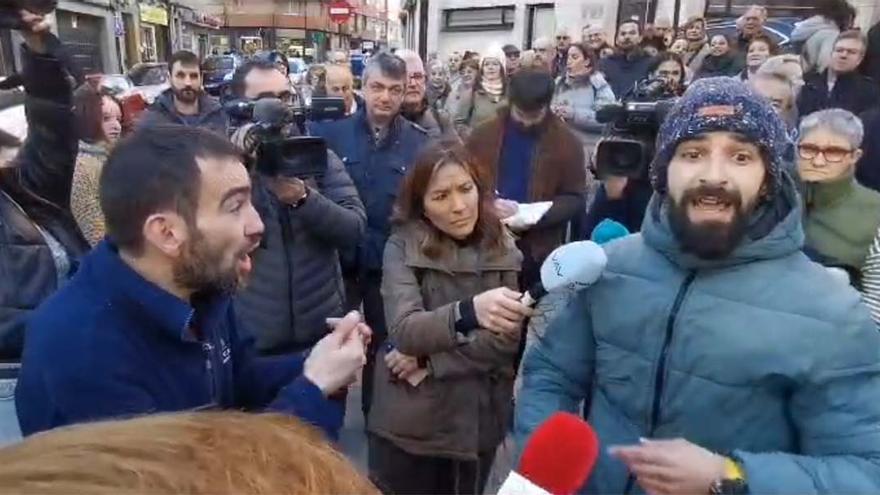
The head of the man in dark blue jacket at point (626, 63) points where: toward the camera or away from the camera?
toward the camera

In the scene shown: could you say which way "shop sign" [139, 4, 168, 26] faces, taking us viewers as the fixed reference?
facing the viewer and to the right of the viewer

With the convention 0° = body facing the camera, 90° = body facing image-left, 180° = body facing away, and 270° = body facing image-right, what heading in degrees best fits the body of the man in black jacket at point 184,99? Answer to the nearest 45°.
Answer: approximately 0°

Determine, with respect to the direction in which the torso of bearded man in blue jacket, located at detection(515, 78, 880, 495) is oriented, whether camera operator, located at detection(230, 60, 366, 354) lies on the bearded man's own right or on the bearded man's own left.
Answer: on the bearded man's own right

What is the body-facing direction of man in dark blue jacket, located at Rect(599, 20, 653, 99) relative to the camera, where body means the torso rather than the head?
toward the camera

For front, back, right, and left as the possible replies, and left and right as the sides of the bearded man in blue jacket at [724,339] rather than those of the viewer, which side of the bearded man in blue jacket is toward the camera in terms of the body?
front

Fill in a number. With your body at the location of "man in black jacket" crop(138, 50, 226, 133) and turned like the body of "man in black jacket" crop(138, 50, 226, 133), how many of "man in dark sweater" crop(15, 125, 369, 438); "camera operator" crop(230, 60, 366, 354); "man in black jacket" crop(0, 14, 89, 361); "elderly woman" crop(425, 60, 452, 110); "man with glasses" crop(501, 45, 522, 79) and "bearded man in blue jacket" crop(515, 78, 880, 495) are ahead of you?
4

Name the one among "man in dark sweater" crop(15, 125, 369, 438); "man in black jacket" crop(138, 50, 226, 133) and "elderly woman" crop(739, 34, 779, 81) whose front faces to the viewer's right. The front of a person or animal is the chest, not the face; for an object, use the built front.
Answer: the man in dark sweater

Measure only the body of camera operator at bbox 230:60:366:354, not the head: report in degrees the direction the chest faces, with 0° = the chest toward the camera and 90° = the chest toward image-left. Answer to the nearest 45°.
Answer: approximately 0°

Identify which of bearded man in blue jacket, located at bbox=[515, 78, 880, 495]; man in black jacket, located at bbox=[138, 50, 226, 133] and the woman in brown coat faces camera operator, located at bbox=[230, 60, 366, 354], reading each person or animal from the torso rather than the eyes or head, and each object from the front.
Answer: the man in black jacket

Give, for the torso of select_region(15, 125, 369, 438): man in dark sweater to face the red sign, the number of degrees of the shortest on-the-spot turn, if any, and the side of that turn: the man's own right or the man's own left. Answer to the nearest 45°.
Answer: approximately 90° to the man's own left

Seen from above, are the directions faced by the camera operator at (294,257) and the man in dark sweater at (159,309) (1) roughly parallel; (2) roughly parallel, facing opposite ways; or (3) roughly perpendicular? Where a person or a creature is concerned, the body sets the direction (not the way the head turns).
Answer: roughly perpendicular

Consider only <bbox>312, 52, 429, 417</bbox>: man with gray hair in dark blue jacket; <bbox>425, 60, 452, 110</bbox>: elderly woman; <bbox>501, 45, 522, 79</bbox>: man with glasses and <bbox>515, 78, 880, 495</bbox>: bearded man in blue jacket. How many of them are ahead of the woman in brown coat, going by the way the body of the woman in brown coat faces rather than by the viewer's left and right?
1

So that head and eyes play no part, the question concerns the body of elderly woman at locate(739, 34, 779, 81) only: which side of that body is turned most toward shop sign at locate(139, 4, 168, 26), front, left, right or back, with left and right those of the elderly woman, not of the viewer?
right

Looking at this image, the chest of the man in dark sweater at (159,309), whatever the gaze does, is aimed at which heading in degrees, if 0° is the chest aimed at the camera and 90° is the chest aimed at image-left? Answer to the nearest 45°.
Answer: approximately 270°

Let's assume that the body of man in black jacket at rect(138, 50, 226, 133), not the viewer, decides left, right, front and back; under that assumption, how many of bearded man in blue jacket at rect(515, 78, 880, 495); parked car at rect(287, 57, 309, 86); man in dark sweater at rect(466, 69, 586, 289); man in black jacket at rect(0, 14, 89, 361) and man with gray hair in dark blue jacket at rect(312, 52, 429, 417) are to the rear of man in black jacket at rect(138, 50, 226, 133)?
1

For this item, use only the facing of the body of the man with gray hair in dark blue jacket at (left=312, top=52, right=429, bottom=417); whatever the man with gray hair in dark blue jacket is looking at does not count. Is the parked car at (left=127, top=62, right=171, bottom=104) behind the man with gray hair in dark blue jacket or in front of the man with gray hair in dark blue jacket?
behind

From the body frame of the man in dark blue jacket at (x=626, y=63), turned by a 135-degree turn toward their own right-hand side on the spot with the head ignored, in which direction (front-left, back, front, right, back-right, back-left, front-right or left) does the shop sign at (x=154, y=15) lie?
front
